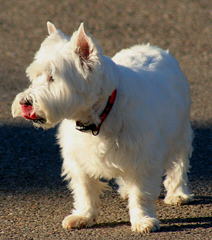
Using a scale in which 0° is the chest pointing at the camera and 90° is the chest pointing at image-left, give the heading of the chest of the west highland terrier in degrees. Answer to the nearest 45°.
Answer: approximately 45°
